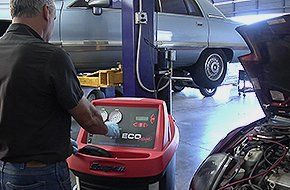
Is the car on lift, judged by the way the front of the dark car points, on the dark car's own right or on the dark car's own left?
on the dark car's own right

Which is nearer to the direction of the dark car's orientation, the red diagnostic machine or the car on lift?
the red diagnostic machine

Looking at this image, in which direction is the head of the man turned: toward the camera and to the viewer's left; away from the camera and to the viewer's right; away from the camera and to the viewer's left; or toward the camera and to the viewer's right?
away from the camera and to the viewer's right

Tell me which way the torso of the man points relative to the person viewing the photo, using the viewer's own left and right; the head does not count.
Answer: facing away from the viewer and to the right of the viewer

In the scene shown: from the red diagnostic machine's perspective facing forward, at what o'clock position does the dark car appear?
The dark car is roughly at 8 o'clock from the red diagnostic machine.

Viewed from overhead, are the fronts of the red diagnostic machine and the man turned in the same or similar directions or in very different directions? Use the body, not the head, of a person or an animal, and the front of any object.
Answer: very different directions
